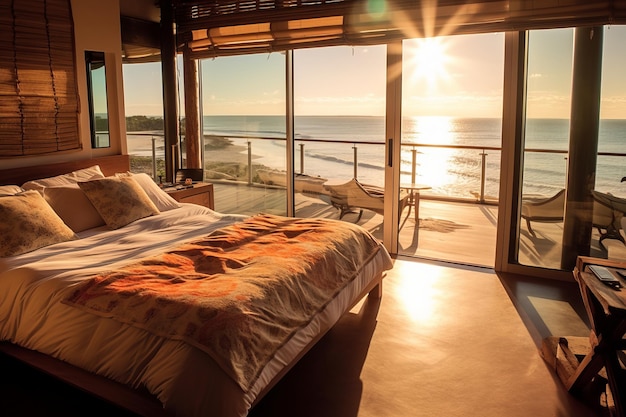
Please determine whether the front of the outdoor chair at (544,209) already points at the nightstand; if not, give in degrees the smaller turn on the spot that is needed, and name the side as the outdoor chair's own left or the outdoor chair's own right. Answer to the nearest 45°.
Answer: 0° — it already faces it

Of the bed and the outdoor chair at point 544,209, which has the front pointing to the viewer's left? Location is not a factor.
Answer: the outdoor chair

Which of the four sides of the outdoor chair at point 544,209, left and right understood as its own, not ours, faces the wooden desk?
left

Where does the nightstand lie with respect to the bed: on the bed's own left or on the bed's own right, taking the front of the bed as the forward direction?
on the bed's own left

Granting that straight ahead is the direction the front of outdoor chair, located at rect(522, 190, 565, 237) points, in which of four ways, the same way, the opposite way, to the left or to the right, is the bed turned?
the opposite way

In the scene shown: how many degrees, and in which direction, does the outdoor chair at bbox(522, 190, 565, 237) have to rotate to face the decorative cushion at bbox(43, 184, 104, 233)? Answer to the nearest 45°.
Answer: approximately 45° to its left

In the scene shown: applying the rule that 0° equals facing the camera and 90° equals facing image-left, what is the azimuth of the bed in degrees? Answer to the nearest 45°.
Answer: approximately 315°

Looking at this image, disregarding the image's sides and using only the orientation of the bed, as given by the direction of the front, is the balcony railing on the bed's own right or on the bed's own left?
on the bed's own left

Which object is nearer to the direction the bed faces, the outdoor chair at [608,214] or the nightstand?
the outdoor chair

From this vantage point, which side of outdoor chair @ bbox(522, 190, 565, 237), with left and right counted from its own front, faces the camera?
left

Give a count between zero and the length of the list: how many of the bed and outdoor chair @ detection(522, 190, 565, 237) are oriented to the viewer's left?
1
